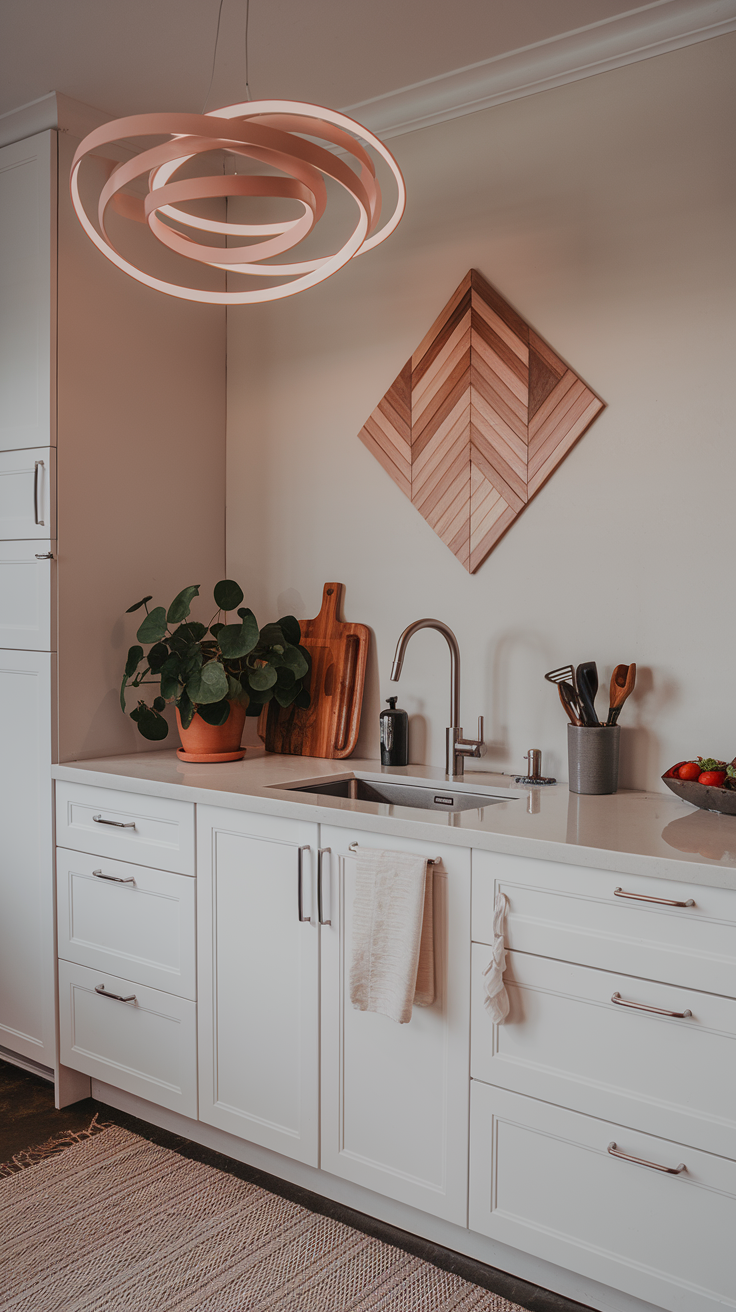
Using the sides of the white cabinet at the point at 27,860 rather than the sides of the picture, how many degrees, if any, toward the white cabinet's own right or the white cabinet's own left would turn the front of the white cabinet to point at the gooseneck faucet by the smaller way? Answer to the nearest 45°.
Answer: approximately 90° to the white cabinet's own left

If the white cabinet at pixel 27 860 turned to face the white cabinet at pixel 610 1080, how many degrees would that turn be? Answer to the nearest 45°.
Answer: approximately 90° to its left

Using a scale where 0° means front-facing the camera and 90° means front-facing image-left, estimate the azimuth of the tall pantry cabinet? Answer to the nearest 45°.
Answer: approximately 45°

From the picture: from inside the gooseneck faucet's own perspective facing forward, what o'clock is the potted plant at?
The potted plant is roughly at 2 o'clock from the gooseneck faucet.

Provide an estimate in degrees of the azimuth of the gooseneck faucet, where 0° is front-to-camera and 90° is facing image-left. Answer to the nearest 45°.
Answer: approximately 45°

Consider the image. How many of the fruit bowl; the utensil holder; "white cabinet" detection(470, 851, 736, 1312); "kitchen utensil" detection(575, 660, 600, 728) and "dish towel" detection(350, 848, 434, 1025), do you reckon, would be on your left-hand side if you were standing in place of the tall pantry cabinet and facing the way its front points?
5

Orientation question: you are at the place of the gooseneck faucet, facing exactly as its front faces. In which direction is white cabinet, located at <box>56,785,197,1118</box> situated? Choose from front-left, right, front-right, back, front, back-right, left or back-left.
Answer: front-right
